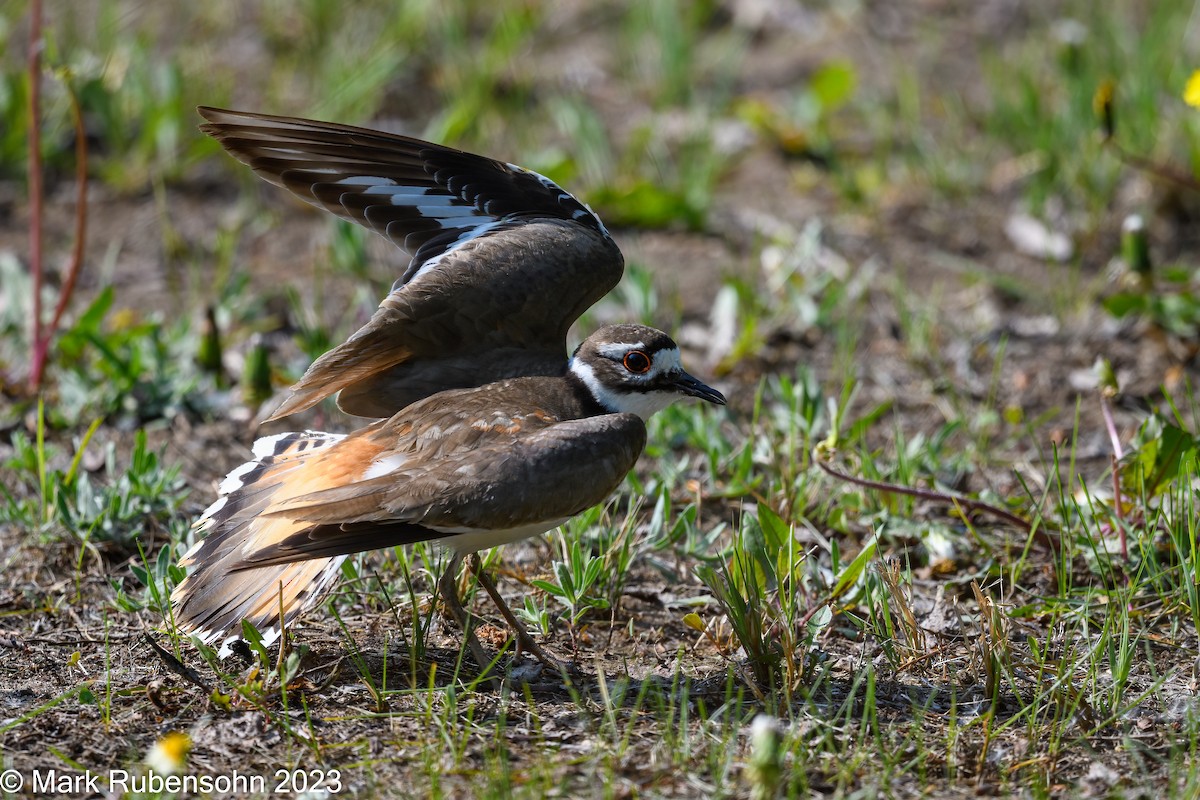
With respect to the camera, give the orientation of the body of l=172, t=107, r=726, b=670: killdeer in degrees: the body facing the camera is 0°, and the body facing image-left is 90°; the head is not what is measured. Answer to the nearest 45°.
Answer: approximately 270°

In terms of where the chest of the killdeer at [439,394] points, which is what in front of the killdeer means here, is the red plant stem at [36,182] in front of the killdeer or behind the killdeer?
behind

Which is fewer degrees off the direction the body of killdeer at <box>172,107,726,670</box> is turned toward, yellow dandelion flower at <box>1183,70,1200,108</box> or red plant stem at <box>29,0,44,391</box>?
the yellow dandelion flower

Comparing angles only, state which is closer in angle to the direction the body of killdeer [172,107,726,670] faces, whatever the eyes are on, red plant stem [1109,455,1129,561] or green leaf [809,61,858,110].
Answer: the red plant stem
